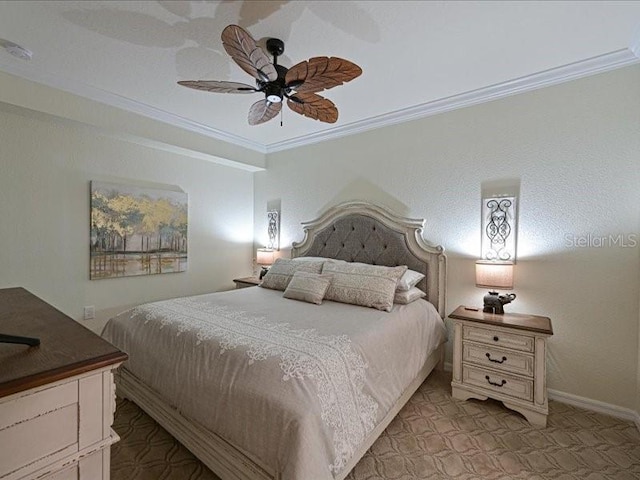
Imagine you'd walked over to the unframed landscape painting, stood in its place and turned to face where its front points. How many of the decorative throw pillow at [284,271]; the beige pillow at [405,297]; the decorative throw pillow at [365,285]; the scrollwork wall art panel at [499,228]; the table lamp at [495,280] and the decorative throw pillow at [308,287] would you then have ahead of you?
6

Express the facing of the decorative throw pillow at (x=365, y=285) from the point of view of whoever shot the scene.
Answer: facing the viewer and to the left of the viewer

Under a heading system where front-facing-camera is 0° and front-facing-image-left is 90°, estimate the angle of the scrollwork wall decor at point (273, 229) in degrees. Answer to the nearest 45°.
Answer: approximately 45°

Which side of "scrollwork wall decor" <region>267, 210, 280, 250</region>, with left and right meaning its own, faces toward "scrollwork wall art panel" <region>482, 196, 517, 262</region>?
left

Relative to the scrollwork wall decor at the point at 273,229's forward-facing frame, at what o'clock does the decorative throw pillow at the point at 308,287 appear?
The decorative throw pillow is roughly at 10 o'clock from the scrollwork wall decor.

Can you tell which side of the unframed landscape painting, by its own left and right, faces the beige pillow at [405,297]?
front

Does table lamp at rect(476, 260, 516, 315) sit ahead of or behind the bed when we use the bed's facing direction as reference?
behind

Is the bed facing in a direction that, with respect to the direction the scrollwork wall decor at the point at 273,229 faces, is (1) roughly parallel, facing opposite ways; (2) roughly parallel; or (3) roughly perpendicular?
roughly parallel

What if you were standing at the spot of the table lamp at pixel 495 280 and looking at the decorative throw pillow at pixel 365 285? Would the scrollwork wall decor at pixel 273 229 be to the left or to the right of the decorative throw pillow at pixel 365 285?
right

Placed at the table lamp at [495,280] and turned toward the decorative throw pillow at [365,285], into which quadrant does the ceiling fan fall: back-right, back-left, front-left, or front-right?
front-left

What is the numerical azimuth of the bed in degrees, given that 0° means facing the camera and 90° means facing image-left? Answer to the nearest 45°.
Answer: approximately 45°

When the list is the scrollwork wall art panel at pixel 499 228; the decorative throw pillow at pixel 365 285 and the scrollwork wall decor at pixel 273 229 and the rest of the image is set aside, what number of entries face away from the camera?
0

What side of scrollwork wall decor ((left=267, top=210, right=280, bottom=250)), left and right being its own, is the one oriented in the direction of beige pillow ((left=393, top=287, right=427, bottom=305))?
left

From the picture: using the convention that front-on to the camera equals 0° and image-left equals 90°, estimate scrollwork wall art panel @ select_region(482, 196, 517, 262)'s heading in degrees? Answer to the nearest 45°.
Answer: approximately 0°

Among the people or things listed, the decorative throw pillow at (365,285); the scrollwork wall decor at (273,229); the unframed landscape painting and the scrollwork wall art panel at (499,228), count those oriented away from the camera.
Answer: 0
